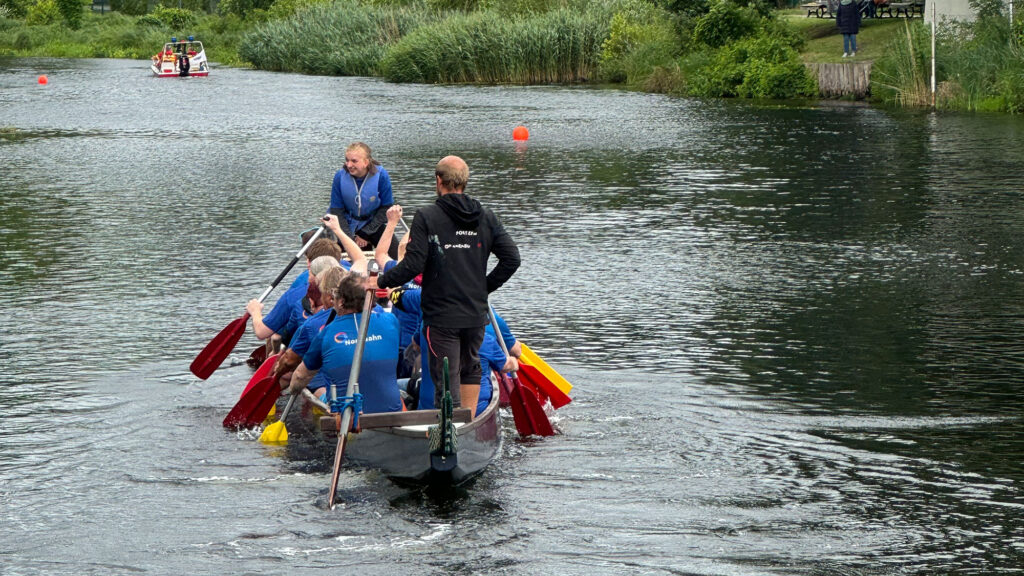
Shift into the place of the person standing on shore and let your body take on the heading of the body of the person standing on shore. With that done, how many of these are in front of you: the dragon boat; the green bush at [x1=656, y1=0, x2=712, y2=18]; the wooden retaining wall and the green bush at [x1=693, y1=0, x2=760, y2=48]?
2

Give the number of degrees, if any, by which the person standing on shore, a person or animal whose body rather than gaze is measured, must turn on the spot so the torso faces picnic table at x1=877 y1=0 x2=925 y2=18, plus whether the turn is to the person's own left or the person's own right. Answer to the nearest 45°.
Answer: approximately 180°

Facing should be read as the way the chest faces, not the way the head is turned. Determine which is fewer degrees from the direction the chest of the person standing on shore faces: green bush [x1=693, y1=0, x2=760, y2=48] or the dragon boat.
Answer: the dragon boat

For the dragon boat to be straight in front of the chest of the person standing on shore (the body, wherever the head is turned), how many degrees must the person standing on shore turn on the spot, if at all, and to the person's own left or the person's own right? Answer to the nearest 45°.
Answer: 0° — they already face it

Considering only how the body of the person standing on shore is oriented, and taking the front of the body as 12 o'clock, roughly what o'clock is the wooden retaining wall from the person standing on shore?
The wooden retaining wall is roughly at 12 o'clock from the person standing on shore.

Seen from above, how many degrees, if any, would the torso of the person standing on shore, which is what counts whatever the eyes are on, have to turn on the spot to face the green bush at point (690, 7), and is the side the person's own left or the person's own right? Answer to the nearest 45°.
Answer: approximately 135° to the person's own right

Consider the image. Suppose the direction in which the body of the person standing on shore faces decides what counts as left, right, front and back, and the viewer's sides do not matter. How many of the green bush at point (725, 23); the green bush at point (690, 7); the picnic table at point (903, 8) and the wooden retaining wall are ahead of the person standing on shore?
1

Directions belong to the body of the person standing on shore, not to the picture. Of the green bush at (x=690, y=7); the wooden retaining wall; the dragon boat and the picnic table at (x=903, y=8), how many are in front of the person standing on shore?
2

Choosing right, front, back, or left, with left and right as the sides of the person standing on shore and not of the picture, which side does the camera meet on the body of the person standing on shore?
front

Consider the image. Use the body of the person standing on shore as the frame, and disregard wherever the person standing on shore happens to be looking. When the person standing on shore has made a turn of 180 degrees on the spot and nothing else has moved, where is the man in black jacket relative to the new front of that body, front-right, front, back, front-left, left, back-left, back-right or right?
back

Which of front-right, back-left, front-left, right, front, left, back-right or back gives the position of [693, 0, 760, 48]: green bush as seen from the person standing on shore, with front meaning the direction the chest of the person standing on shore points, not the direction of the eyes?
back-right

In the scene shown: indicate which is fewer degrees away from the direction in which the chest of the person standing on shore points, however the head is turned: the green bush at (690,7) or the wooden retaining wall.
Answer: the wooden retaining wall

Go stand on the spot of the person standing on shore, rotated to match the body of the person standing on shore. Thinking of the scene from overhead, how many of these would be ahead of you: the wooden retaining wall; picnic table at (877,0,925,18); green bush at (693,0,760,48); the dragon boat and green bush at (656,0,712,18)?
2

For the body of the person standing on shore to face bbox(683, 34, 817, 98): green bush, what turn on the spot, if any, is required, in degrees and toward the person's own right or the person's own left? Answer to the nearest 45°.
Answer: approximately 90° to the person's own right
